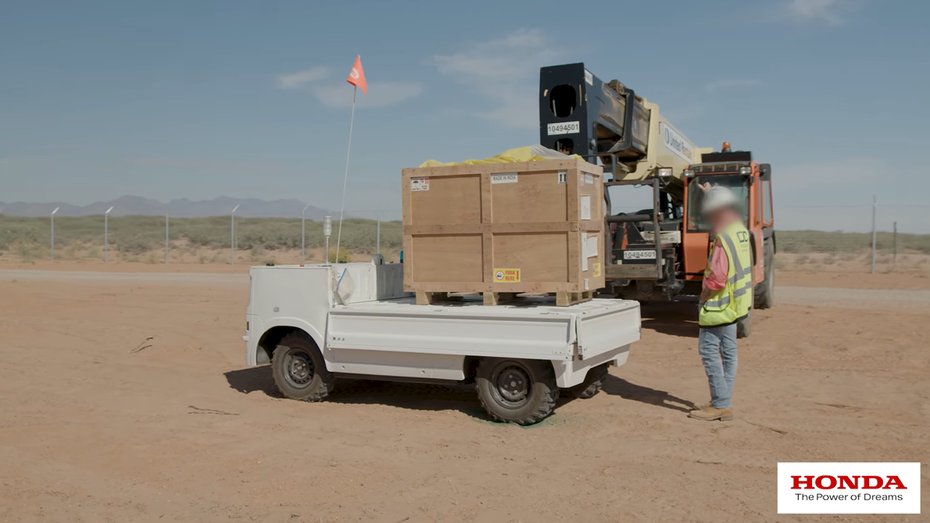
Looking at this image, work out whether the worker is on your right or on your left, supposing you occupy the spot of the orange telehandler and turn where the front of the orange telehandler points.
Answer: on your left

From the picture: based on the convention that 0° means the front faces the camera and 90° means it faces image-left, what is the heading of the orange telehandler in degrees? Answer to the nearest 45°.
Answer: approximately 45°

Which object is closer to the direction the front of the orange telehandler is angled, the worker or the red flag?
the red flag

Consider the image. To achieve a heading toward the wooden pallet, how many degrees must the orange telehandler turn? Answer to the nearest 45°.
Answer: approximately 45° to its left

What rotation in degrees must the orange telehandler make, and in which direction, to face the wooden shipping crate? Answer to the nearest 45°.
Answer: approximately 45° to its left

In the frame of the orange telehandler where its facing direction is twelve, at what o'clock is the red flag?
The red flag is roughly at 12 o'clock from the orange telehandler.
